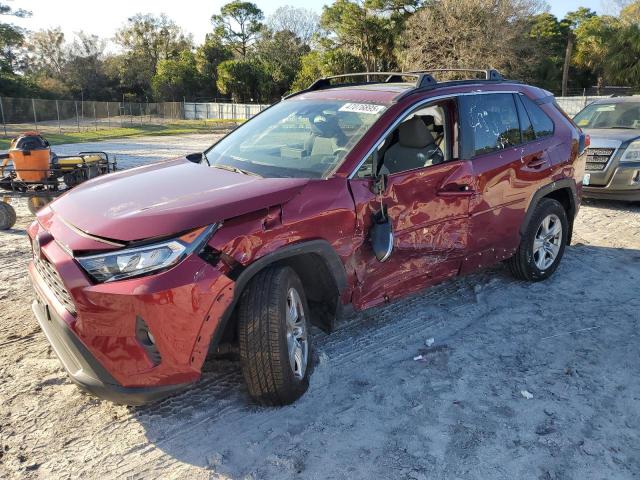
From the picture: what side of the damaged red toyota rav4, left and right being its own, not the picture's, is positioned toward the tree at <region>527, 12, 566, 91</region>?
back

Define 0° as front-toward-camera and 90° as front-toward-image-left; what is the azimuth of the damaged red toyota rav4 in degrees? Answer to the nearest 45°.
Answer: approximately 45°

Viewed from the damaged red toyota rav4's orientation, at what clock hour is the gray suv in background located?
The gray suv in background is roughly at 6 o'clock from the damaged red toyota rav4.

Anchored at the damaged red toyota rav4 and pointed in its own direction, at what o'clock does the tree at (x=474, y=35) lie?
The tree is roughly at 5 o'clock from the damaged red toyota rav4.

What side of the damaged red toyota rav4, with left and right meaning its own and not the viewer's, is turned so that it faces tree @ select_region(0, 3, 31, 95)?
right

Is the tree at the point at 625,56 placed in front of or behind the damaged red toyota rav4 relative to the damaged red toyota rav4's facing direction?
behind

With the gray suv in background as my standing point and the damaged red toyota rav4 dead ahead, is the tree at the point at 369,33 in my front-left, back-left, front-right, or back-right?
back-right

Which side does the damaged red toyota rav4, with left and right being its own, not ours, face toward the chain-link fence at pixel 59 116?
right

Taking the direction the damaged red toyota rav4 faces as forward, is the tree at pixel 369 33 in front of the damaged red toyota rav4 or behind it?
behind
